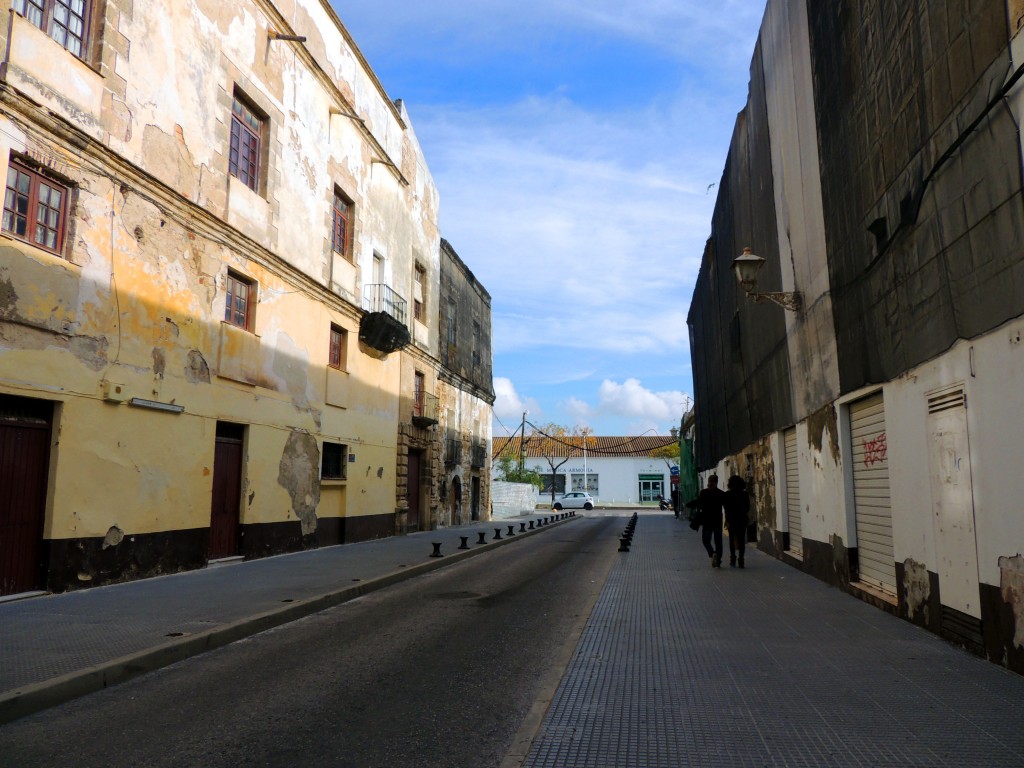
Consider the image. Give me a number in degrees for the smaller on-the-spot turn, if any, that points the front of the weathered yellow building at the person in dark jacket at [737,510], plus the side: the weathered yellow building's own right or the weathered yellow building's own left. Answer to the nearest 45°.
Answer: approximately 45° to the weathered yellow building's own left

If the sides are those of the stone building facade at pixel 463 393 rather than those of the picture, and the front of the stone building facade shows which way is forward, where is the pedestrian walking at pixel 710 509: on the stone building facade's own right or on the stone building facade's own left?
on the stone building facade's own right

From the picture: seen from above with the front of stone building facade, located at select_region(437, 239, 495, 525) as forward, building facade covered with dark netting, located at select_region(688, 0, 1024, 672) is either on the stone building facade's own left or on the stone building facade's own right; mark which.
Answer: on the stone building facade's own right

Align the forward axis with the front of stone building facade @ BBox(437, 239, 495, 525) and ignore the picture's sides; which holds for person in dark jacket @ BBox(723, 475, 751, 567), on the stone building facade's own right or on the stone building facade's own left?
on the stone building facade's own right

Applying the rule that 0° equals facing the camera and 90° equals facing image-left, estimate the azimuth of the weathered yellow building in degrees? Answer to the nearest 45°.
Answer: approximately 315°

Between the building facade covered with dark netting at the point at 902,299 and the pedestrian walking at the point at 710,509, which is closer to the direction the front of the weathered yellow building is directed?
the building facade covered with dark netting

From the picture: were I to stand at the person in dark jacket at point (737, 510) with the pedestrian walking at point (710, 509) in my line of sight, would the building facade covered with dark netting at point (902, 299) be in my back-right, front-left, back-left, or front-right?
back-left

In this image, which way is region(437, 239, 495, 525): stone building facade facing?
to the viewer's right
